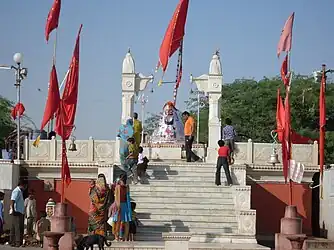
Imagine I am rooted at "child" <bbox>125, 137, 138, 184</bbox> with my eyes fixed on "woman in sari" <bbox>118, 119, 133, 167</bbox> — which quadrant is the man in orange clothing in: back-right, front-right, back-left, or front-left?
front-right

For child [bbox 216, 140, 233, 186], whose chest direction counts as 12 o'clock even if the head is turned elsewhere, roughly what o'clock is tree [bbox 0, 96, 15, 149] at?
The tree is roughly at 11 o'clock from the child.

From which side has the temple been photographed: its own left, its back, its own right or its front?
front

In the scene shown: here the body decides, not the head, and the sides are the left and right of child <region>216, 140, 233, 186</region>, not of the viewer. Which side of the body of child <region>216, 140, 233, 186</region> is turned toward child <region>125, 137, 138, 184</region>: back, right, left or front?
left

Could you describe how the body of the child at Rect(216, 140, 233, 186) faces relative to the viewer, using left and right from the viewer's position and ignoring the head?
facing away from the viewer

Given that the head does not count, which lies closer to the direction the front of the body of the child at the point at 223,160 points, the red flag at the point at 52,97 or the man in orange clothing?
the man in orange clothing
